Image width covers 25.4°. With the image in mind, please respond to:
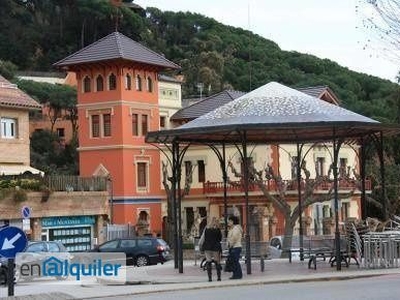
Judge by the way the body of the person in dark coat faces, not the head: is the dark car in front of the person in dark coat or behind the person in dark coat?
in front

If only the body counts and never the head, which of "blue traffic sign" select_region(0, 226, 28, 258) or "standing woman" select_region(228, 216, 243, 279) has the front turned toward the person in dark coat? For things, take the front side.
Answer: the standing woman

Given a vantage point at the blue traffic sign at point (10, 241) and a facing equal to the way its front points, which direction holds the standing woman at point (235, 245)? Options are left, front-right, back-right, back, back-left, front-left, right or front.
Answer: back-left

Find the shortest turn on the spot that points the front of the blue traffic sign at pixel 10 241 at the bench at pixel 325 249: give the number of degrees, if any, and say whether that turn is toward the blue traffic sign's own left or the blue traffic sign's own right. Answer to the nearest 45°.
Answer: approximately 135° to the blue traffic sign's own left

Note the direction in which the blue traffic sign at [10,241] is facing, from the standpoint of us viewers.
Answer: facing the viewer
